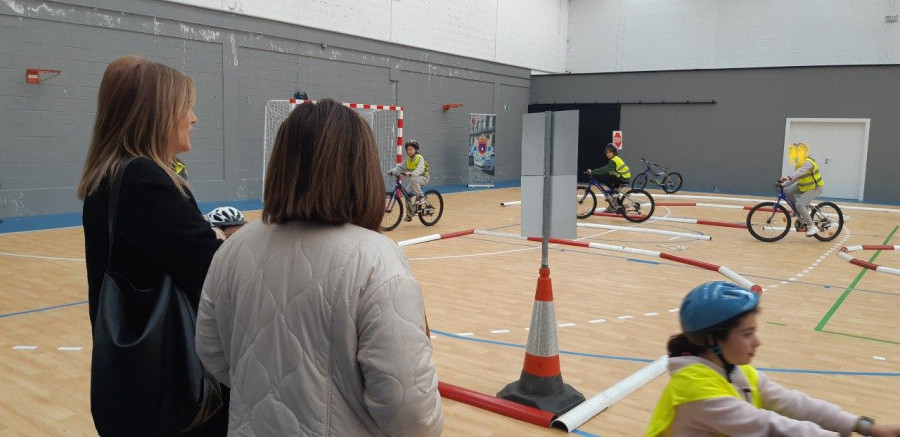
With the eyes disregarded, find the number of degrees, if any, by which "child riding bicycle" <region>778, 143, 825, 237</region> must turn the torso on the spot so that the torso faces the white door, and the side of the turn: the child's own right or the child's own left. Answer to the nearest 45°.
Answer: approximately 90° to the child's own right

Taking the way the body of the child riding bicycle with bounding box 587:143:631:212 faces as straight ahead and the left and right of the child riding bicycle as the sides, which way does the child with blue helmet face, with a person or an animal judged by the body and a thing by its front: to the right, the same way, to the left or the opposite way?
the opposite way

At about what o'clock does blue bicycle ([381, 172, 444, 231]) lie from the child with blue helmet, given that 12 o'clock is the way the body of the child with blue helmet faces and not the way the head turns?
The blue bicycle is roughly at 8 o'clock from the child with blue helmet.

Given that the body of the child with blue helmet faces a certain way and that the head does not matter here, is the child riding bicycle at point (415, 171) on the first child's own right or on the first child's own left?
on the first child's own left

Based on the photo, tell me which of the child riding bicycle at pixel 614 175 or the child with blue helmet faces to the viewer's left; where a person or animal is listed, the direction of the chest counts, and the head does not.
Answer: the child riding bicycle

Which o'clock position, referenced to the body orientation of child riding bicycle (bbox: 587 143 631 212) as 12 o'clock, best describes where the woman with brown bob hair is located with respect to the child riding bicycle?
The woman with brown bob hair is roughly at 9 o'clock from the child riding bicycle.

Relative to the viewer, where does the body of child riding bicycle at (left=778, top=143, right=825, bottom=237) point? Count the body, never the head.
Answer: to the viewer's left

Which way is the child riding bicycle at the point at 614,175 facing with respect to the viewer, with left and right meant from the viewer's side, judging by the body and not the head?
facing to the left of the viewer

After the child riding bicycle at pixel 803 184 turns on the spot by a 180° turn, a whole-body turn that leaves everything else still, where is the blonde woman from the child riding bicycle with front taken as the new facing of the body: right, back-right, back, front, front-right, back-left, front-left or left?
right

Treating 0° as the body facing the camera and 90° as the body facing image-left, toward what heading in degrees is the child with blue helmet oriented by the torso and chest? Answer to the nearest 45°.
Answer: approximately 270°

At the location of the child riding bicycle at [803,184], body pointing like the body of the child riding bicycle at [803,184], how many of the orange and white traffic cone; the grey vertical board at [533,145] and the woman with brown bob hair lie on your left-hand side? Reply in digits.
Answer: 3

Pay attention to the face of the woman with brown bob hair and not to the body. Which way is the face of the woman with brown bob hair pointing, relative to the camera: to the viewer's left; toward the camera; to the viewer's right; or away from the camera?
away from the camera

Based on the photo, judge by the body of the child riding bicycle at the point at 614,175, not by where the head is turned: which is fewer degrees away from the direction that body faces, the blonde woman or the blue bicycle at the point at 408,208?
the blue bicycle

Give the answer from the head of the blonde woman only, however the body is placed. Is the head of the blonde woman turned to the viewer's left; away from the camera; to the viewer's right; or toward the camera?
to the viewer's right

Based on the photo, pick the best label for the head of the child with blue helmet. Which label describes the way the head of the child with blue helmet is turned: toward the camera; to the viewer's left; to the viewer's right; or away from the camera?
to the viewer's right
